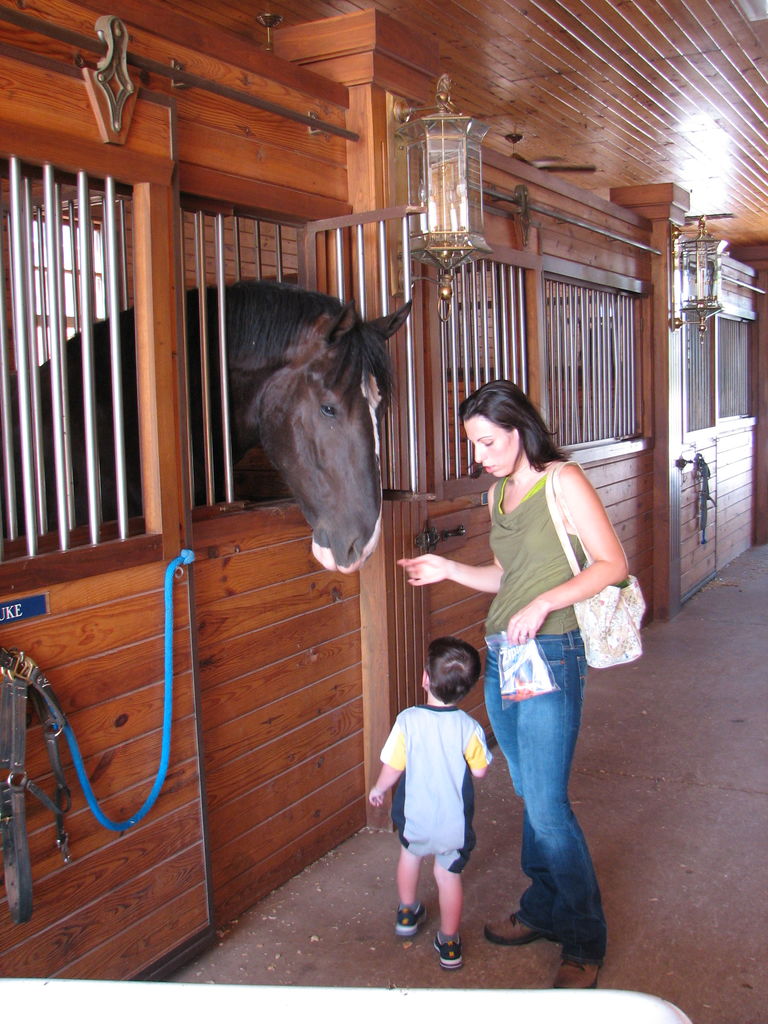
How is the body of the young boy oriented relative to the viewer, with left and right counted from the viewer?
facing away from the viewer

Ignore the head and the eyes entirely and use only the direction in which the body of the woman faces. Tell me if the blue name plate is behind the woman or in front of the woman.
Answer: in front

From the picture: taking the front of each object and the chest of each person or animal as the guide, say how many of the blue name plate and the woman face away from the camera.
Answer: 0

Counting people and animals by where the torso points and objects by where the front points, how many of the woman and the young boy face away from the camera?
1

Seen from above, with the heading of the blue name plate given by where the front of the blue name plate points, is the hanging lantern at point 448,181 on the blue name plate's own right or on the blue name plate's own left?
on the blue name plate's own left
